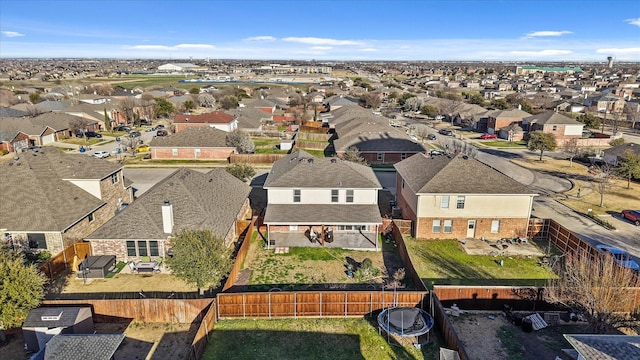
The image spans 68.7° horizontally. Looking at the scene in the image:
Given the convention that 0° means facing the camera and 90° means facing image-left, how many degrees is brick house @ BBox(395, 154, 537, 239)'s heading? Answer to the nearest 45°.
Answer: approximately 180°

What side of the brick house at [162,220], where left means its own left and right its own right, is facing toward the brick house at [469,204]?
right

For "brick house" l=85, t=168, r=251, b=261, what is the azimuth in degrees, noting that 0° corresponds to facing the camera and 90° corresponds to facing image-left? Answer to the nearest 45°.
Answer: approximately 180°

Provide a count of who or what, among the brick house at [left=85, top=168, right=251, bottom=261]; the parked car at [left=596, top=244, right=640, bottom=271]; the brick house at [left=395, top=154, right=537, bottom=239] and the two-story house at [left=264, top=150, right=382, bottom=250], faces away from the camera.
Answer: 3

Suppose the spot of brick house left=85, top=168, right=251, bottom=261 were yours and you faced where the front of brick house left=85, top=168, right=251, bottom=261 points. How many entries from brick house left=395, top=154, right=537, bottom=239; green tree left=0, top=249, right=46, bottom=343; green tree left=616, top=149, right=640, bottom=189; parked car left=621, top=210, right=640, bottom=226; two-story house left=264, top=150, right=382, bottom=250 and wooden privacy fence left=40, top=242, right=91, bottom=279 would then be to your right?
4

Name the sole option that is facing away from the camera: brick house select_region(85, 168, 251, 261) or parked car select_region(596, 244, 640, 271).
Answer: the brick house

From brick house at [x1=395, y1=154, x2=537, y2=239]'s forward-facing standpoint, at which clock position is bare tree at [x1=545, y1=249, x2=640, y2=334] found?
The bare tree is roughly at 5 o'clock from the brick house.

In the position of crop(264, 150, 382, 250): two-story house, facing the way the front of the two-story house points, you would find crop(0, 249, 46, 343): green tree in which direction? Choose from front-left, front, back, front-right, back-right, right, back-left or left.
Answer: back-left

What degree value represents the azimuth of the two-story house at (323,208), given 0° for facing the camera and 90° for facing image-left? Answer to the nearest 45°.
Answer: approximately 180°

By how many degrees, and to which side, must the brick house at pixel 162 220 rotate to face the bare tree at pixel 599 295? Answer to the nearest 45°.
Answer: approximately 135° to its right

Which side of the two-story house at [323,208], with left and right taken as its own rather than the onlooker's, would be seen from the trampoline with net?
back
